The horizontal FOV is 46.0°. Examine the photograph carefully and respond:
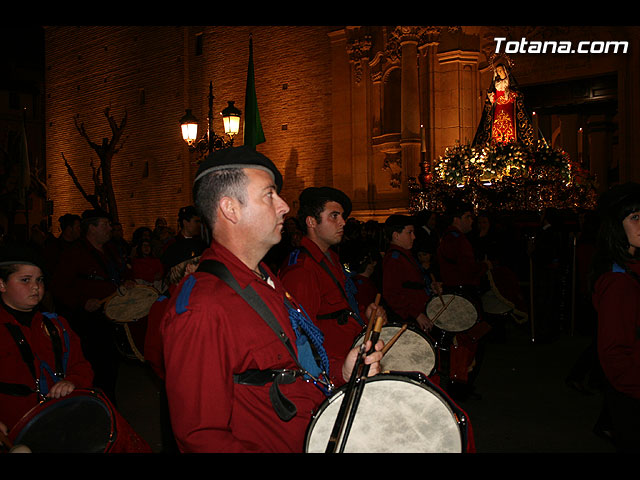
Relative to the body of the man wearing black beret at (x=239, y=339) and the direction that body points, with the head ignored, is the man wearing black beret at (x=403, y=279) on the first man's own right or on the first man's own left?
on the first man's own left

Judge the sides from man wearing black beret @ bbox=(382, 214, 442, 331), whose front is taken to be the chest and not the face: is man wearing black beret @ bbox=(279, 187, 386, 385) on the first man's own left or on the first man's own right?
on the first man's own right

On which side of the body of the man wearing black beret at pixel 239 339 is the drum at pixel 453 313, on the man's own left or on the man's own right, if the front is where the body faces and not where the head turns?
on the man's own left

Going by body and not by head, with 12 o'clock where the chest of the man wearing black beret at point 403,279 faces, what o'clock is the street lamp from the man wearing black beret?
The street lamp is roughly at 8 o'clock from the man wearing black beret.

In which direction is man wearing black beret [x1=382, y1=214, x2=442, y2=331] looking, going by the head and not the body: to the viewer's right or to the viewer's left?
to the viewer's right

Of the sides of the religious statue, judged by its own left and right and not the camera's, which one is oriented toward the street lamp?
right

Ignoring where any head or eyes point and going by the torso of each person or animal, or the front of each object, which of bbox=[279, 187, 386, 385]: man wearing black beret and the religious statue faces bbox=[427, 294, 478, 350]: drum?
the religious statue

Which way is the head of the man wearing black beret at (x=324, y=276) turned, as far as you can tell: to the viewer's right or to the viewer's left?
to the viewer's right

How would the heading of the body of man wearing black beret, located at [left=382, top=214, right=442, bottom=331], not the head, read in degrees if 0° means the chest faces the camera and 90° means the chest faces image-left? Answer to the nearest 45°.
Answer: approximately 270°

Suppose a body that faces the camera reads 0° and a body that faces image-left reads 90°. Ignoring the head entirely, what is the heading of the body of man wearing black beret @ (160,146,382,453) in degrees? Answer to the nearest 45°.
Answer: approximately 270°
